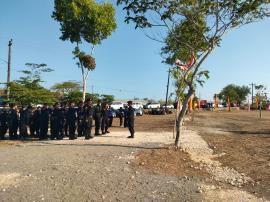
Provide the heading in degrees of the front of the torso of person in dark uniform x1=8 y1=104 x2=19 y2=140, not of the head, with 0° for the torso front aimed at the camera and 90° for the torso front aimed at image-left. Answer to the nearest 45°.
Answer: approximately 270°

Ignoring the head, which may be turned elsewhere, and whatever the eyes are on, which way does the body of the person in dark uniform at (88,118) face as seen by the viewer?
to the viewer's right

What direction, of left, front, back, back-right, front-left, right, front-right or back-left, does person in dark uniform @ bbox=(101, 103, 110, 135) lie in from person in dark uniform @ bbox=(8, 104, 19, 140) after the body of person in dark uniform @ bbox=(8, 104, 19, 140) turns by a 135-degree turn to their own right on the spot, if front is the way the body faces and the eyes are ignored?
back-left

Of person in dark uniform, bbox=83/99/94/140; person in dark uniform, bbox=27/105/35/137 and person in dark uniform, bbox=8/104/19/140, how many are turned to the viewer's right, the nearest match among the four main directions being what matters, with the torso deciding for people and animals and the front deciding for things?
3

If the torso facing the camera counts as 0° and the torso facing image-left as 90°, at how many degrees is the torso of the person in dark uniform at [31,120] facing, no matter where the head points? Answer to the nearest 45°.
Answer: approximately 270°
